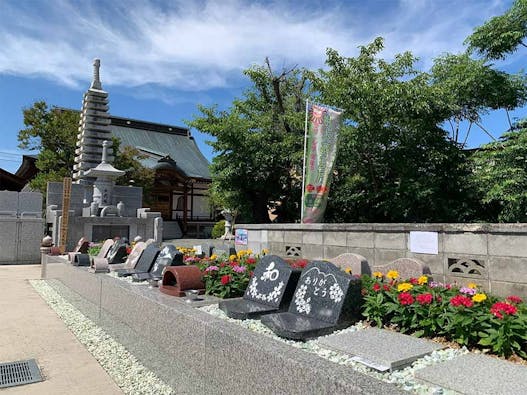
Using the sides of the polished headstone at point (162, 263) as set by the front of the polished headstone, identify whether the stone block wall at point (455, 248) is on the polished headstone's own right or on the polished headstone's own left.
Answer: on the polished headstone's own left

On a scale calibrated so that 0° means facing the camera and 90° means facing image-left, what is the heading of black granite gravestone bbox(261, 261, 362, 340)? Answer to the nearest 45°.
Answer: approximately 45°

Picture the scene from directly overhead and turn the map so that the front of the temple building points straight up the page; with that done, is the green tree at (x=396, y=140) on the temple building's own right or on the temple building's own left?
on the temple building's own left

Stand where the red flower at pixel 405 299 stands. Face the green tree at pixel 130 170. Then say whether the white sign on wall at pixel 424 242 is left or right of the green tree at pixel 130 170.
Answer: right

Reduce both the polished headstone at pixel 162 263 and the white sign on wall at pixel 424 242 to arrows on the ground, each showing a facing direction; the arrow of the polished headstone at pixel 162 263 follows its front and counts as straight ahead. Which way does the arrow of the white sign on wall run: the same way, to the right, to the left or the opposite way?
the same way

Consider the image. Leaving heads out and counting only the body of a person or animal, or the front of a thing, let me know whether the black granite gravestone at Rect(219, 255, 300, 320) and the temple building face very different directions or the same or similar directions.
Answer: same or similar directions

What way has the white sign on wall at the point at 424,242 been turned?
toward the camera

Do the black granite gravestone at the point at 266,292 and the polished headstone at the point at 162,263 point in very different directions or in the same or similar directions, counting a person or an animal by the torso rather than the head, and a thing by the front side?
same or similar directions

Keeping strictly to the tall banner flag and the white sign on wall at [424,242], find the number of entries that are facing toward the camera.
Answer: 2

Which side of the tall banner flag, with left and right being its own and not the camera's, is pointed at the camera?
front

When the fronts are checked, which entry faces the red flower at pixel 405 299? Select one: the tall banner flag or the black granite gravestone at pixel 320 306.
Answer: the tall banner flag

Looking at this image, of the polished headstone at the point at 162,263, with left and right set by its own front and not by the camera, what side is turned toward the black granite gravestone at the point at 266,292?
left

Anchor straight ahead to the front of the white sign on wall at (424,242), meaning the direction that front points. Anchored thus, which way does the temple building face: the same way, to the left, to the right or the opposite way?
the same way

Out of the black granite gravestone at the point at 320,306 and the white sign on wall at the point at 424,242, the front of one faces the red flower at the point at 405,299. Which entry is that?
the white sign on wall

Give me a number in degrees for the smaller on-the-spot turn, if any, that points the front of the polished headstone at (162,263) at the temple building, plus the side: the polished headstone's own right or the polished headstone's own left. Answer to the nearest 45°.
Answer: approximately 135° to the polished headstone's own right

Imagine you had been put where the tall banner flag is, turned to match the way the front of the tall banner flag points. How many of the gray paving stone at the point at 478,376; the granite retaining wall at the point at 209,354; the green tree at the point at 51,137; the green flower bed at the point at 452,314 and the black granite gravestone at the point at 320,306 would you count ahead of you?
4
